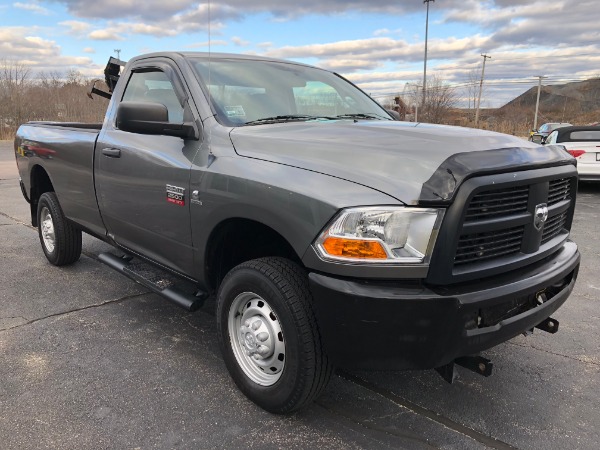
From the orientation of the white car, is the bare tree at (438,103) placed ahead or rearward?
ahead

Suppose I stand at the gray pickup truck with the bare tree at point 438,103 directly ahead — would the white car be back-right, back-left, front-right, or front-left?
front-right

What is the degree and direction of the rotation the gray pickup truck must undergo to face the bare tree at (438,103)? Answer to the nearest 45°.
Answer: approximately 135° to its left

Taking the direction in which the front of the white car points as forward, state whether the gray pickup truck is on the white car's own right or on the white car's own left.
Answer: on the white car's own left

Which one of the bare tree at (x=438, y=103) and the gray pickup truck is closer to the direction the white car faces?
the bare tree

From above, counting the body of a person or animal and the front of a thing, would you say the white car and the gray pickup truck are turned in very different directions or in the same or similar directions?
very different directions

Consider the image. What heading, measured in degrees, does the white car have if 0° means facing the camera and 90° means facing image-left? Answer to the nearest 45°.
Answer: approximately 135°

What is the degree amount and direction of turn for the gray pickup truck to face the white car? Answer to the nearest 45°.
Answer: approximately 90° to its left
